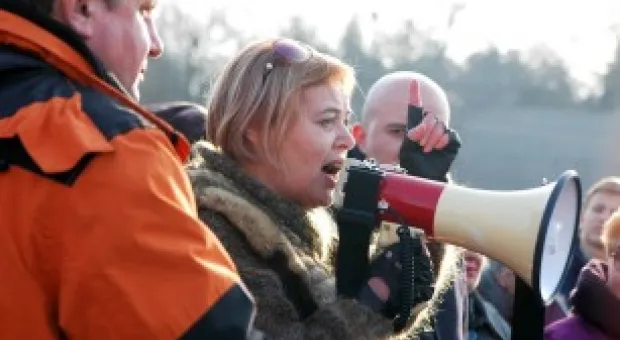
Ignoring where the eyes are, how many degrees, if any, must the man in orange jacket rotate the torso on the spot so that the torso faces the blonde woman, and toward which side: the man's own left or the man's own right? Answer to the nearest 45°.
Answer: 0° — they already face them

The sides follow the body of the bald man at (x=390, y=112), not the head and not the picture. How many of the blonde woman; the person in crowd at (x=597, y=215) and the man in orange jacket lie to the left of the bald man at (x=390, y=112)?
1

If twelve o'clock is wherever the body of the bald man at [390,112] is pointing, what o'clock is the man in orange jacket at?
The man in orange jacket is roughly at 2 o'clock from the bald man.

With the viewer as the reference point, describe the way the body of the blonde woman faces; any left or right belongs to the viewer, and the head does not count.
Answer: facing to the right of the viewer

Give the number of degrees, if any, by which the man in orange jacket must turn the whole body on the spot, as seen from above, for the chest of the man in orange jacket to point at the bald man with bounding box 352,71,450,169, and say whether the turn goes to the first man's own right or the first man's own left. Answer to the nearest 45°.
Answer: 0° — they already face them

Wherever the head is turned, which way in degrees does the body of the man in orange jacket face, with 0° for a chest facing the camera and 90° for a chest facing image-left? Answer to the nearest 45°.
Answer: approximately 225°

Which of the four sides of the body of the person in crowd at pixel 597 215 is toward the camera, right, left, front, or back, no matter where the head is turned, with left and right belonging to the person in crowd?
front

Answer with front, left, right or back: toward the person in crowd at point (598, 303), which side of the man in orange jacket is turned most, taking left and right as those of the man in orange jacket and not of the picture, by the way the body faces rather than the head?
front

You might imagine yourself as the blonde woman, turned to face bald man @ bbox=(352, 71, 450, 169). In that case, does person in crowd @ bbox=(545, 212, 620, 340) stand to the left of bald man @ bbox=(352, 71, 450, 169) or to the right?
right

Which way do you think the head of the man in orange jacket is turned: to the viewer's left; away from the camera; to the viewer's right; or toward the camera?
to the viewer's right

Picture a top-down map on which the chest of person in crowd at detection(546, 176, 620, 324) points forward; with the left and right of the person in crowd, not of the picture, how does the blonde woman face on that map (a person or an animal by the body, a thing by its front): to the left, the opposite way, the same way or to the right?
to the left
